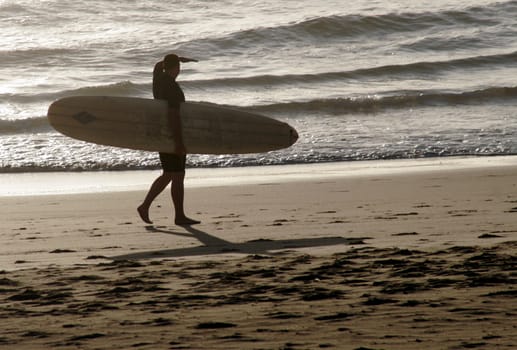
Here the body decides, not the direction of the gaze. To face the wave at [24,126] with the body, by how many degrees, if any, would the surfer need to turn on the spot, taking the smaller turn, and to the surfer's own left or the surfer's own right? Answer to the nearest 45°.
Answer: approximately 90° to the surfer's own left

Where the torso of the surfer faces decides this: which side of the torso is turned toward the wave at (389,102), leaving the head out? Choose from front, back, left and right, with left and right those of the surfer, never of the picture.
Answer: left

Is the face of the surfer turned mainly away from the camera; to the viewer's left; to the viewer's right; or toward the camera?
to the viewer's right

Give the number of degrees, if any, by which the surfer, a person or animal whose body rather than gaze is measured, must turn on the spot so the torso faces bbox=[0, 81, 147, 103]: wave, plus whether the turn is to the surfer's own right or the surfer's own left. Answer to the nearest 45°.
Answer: approximately 90° to the surfer's own left

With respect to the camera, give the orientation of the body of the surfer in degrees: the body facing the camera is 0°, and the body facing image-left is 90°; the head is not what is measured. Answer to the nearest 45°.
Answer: approximately 270°

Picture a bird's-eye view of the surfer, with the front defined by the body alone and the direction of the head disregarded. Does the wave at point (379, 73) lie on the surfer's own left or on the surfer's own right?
on the surfer's own left

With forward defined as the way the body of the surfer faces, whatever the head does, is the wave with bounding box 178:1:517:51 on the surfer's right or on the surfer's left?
on the surfer's left
